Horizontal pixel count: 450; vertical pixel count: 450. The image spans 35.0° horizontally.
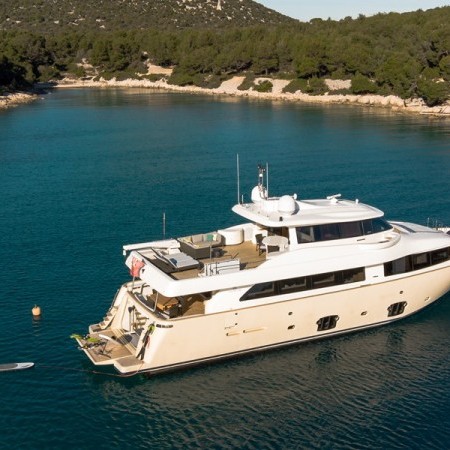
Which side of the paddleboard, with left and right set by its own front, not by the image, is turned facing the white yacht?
front

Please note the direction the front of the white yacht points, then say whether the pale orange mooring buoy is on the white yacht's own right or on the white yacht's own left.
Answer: on the white yacht's own left

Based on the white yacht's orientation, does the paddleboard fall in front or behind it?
behind

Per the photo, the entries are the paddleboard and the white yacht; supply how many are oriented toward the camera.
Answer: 0

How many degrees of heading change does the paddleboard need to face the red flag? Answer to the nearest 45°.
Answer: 0° — it already faces it

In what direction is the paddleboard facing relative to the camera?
to the viewer's right

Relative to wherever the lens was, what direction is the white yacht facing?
facing away from the viewer and to the right of the viewer

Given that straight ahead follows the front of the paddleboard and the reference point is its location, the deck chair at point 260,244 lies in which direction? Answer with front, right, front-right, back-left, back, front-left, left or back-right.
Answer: front
